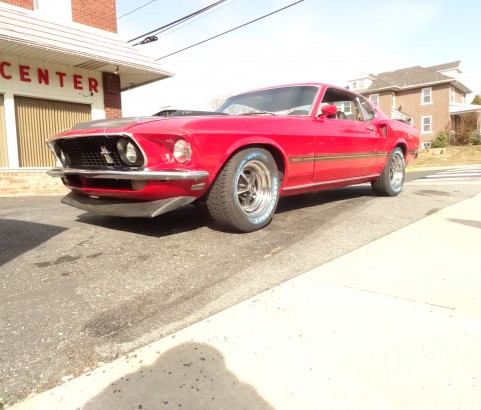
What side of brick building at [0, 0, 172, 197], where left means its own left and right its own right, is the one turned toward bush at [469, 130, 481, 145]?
left

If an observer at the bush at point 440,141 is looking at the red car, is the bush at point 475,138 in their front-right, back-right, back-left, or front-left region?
back-left

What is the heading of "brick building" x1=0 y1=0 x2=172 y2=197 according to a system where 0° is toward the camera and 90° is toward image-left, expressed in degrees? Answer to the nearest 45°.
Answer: approximately 315°

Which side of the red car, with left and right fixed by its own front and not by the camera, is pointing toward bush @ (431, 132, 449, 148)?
back

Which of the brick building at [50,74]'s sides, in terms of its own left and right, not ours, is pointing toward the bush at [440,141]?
left

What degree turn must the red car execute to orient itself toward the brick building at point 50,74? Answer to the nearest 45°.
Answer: approximately 90° to its right

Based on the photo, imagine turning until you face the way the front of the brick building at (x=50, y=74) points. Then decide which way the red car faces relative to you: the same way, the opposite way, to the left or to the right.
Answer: to the right

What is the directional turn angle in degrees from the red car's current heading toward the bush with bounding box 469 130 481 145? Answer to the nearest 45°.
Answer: approximately 180°

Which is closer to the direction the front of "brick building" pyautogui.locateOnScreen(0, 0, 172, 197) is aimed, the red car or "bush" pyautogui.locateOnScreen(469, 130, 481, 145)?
the red car

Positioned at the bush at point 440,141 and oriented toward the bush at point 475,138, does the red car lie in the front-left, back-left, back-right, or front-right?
back-right

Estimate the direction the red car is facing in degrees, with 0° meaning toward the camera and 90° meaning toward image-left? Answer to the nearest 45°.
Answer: approximately 45°
